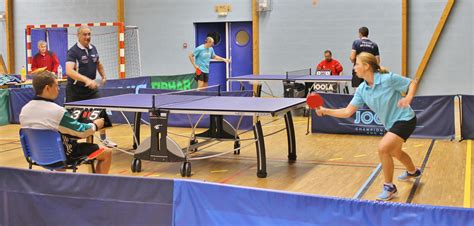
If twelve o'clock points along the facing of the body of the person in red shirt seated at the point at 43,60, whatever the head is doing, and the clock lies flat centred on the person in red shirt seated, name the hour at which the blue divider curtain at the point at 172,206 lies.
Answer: The blue divider curtain is roughly at 12 o'clock from the person in red shirt seated.

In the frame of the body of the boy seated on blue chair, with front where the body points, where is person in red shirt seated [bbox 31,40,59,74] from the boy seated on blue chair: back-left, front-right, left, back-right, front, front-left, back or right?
front-left

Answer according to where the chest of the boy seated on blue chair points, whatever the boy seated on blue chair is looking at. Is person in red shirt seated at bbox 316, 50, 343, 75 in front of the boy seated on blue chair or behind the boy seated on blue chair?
in front

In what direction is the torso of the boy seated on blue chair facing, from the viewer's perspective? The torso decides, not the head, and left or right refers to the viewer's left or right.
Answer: facing away from the viewer and to the right of the viewer

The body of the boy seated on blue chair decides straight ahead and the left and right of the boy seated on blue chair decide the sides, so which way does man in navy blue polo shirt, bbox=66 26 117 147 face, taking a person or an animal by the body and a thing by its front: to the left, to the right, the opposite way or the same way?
to the right

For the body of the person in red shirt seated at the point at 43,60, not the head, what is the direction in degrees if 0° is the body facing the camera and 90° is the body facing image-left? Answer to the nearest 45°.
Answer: approximately 0°

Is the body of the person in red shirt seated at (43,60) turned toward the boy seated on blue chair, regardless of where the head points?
yes

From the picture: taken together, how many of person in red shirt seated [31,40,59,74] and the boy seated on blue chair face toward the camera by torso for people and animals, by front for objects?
1

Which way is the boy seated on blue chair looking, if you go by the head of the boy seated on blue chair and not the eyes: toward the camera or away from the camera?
away from the camera

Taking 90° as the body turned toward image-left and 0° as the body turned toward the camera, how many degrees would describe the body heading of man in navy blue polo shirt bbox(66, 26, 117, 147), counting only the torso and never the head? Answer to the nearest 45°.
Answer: approximately 315°

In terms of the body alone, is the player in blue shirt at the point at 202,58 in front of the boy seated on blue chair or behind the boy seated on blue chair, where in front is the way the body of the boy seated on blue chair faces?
in front

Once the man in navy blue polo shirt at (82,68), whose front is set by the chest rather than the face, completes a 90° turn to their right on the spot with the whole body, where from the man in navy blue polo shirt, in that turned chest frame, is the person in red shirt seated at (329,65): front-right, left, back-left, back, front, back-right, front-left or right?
back

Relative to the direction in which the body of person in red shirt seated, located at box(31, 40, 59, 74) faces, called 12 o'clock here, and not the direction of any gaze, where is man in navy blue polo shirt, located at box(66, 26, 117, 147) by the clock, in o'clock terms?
The man in navy blue polo shirt is roughly at 12 o'clock from the person in red shirt seated.

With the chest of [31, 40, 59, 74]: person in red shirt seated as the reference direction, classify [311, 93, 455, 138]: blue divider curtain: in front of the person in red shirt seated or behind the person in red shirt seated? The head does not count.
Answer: in front

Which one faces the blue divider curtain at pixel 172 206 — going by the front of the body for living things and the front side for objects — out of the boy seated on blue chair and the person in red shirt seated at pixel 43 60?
the person in red shirt seated
